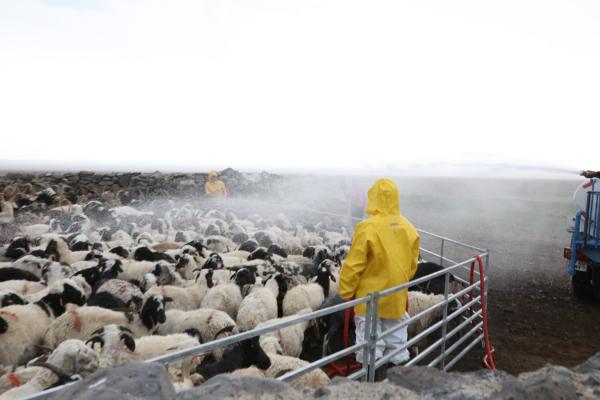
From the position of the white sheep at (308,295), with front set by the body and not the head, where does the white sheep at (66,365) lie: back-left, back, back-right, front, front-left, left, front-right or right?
back

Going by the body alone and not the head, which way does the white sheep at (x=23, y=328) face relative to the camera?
to the viewer's right

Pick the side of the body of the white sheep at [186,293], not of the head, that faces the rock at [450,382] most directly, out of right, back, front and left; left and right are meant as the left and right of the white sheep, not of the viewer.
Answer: right

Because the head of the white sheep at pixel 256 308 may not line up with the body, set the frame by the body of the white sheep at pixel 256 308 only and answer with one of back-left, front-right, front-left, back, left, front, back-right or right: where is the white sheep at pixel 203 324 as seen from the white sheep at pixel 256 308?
back

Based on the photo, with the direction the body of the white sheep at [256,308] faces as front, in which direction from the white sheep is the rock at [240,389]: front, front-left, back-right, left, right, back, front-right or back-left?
back-right

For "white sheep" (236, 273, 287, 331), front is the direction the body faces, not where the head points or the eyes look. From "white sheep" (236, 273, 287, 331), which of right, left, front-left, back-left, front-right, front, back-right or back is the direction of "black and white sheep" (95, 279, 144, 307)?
back-left
